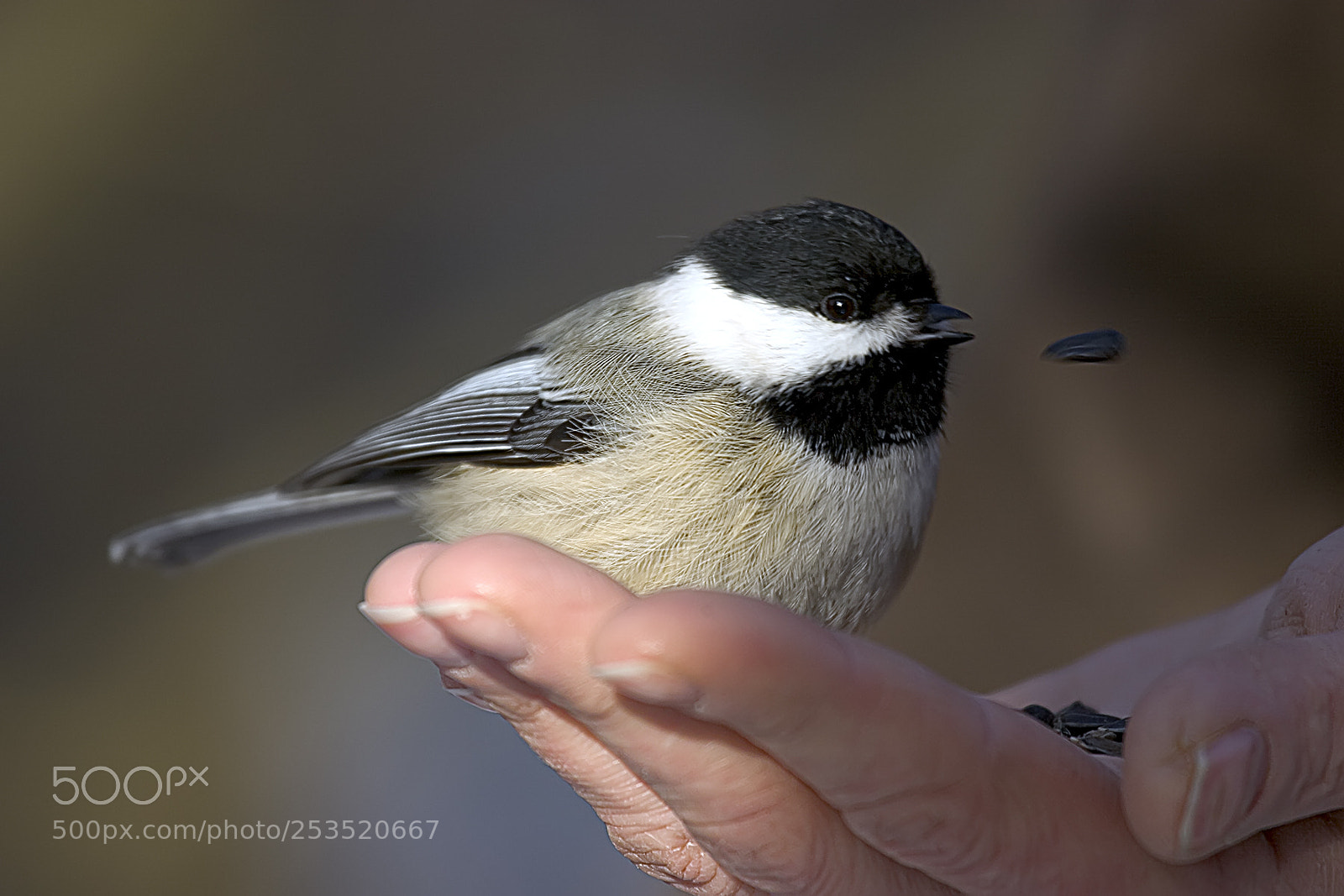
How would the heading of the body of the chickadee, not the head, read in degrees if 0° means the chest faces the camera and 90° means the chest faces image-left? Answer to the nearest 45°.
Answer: approximately 270°
